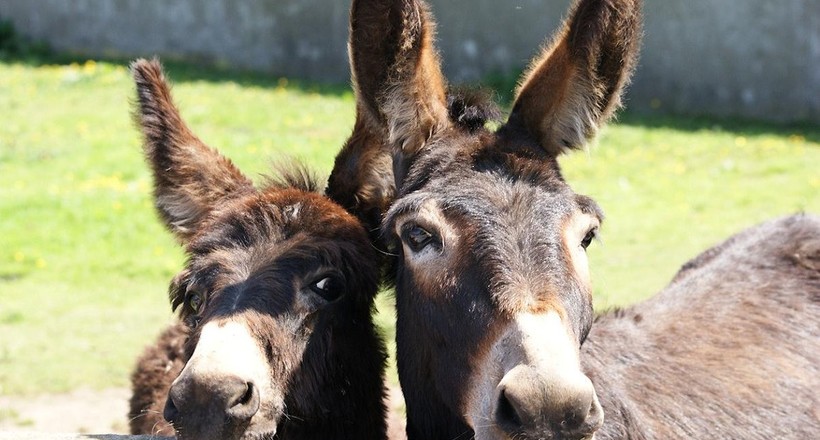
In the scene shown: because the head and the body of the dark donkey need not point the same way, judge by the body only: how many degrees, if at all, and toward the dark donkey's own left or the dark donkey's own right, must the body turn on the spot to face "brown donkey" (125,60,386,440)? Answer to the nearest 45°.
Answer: approximately 45° to the dark donkey's own right

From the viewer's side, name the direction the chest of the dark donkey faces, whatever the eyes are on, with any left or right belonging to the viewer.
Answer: facing the viewer and to the left of the viewer
